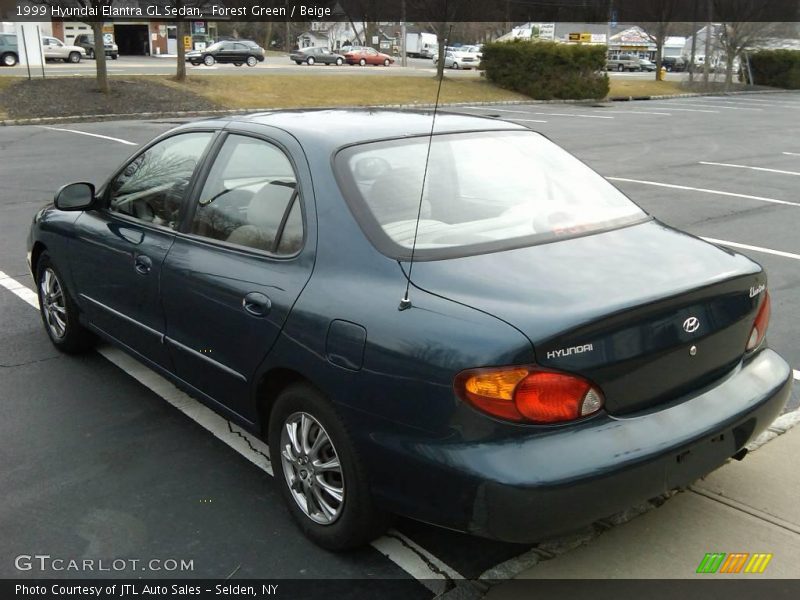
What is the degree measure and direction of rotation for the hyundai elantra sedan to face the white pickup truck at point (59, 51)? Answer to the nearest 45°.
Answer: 0° — it already faces it

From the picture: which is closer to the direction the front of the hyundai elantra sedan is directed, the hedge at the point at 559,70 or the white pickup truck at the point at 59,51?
the white pickup truck

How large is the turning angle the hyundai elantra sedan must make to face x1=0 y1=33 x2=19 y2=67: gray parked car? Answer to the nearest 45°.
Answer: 0° — it already faces it

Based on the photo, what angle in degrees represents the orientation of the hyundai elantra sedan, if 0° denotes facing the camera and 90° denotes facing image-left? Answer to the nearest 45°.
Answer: approximately 135°

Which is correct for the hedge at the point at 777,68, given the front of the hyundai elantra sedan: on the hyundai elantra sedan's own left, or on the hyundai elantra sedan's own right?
on the hyundai elantra sedan's own right

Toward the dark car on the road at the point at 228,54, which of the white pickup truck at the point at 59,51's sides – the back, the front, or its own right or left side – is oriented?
front

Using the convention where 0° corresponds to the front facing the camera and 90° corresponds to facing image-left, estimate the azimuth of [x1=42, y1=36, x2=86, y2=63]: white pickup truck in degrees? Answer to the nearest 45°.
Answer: approximately 270°

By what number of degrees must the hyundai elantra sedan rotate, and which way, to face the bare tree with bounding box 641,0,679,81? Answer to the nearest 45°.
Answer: approximately 45° to its right

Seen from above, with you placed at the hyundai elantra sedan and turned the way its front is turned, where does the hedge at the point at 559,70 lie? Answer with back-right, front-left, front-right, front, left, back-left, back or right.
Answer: front-right

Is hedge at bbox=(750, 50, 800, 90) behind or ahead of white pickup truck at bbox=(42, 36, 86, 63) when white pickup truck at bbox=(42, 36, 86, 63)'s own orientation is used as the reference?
ahead

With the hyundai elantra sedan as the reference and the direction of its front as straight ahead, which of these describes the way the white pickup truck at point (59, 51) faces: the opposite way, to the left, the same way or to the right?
to the right
